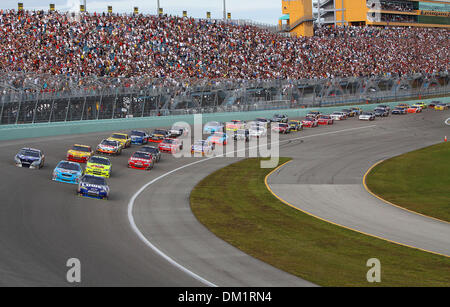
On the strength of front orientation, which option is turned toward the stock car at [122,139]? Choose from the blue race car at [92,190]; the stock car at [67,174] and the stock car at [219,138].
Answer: the stock car at [219,138]

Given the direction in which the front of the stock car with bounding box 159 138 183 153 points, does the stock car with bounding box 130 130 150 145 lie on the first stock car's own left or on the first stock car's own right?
on the first stock car's own right

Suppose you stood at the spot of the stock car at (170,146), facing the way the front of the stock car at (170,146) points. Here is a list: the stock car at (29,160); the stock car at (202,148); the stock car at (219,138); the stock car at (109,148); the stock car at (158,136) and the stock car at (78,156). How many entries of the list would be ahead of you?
3

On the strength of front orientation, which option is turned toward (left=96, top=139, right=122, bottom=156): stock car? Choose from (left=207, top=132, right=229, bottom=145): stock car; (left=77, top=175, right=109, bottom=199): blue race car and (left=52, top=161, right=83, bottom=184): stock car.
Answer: (left=207, top=132, right=229, bottom=145): stock car

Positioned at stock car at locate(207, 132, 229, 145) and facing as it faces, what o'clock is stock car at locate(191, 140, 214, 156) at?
stock car at locate(191, 140, 214, 156) is roughly at 11 o'clock from stock car at locate(207, 132, 229, 145).

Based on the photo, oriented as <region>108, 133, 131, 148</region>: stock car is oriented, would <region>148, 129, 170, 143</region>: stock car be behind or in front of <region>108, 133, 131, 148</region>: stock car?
behind

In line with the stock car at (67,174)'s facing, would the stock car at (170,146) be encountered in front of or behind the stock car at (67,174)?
behind

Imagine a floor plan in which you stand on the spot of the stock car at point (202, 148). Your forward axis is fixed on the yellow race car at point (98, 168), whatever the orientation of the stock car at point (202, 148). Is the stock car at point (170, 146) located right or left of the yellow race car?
right

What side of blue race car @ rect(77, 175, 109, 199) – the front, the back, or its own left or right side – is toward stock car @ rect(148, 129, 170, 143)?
back

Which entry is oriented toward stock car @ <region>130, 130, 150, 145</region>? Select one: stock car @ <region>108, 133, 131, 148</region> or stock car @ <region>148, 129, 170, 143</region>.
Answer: stock car @ <region>148, 129, 170, 143</region>

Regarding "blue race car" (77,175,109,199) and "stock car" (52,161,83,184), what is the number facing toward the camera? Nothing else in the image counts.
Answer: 2

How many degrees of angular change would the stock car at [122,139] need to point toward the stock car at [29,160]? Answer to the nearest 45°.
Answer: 0° — it already faces it

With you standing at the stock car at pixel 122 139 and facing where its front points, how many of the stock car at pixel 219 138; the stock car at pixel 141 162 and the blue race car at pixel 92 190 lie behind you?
1

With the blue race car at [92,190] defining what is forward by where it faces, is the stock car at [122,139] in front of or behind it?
behind
